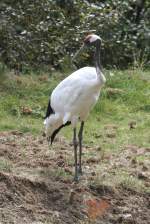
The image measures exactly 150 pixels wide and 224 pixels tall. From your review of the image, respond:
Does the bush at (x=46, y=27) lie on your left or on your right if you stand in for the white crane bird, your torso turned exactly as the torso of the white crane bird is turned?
on your left

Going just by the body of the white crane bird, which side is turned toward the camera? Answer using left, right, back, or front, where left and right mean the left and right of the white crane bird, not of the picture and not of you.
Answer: right
